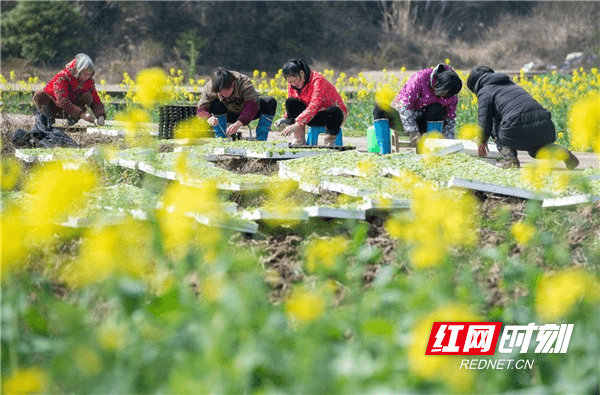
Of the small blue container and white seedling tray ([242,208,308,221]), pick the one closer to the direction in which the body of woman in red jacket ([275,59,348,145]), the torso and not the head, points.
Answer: the white seedling tray

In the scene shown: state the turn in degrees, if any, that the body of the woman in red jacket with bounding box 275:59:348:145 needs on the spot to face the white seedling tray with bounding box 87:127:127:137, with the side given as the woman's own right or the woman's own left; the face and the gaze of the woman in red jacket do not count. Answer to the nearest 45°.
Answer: approximately 45° to the woman's own right

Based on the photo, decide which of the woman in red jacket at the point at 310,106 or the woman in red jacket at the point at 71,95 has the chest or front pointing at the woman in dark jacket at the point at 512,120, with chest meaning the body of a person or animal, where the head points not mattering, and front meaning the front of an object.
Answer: the woman in red jacket at the point at 71,95

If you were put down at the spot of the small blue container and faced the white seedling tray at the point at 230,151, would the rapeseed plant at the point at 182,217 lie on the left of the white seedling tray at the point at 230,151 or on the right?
left

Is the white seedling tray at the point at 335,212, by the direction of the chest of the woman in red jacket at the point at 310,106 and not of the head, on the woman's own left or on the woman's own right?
on the woman's own left

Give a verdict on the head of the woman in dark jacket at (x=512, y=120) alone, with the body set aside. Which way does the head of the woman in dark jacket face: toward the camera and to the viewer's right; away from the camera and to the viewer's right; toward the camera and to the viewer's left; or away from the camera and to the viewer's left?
away from the camera and to the viewer's left

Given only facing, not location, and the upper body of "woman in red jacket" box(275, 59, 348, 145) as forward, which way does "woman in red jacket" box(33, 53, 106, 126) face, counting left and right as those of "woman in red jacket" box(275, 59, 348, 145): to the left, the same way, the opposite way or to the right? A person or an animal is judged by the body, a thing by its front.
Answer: to the left

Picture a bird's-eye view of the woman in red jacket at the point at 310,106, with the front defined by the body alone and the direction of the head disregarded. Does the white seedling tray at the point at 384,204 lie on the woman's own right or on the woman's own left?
on the woman's own left

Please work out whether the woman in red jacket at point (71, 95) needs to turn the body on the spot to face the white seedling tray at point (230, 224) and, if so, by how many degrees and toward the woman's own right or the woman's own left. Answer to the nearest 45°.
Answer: approximately 45° to the woman's own right

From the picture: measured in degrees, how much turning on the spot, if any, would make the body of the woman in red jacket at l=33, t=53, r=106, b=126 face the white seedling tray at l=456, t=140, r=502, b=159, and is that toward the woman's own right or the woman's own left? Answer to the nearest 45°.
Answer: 0° — they already face it

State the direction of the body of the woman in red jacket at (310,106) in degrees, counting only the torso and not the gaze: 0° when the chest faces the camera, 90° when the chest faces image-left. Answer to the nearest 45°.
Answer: approximately 45°
